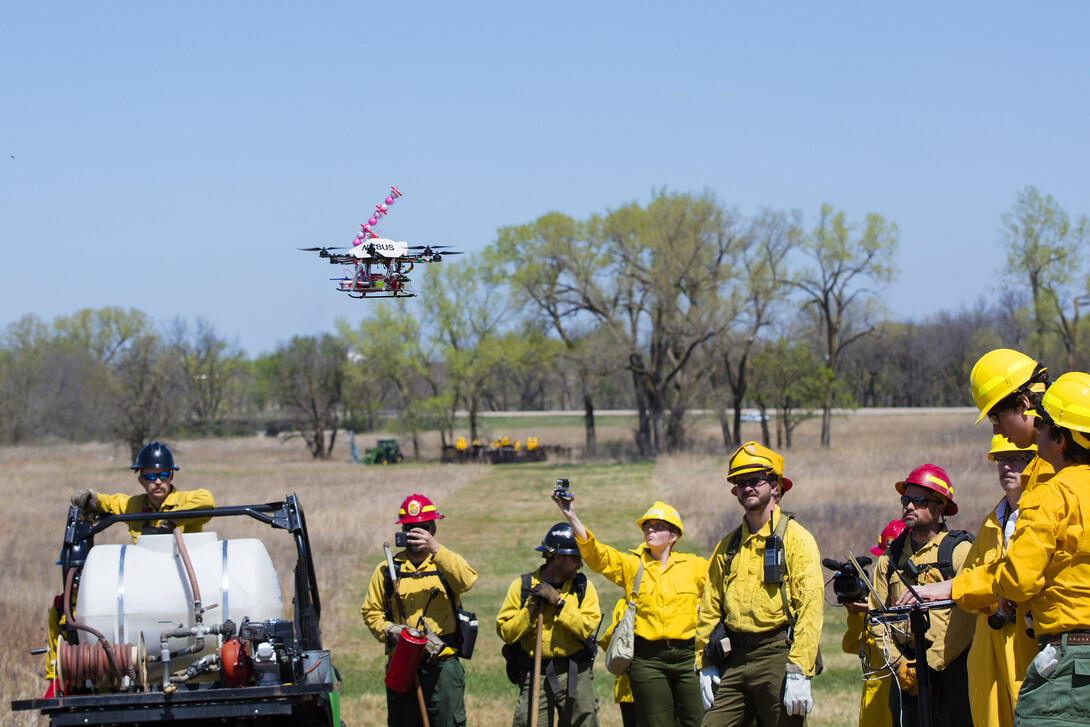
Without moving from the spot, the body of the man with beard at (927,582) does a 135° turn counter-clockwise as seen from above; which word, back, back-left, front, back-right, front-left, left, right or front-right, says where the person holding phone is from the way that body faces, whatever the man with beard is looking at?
back

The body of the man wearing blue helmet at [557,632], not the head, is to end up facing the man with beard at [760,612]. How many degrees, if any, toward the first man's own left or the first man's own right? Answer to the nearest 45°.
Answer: approximately 45° to the first man's own left

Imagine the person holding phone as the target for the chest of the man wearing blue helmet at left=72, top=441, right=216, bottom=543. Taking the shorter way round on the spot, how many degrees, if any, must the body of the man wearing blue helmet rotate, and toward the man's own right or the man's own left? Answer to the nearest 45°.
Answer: approximately 45° to the man's own left

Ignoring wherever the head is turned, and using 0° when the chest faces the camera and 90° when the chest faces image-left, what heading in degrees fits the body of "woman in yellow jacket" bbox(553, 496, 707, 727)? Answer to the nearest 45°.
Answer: approximately 0°

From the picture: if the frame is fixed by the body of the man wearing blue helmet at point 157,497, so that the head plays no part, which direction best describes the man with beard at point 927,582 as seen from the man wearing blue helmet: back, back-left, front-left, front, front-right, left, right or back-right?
front-left
